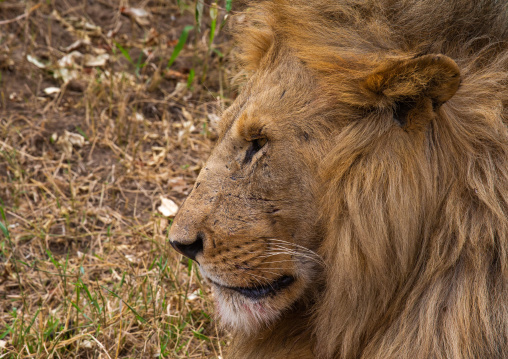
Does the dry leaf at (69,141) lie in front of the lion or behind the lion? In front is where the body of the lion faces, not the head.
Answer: in front

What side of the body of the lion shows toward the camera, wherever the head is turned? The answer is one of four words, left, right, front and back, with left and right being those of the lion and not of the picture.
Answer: left

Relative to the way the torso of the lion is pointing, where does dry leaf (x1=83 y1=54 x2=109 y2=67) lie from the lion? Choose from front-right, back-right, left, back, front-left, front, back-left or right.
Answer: front-right
